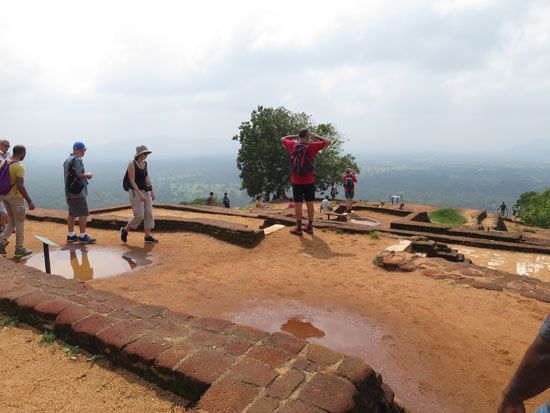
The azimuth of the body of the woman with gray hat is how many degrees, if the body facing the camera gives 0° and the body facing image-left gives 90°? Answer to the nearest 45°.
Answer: approximately 315°

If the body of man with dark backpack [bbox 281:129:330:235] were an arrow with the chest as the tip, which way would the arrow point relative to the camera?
away from the camera

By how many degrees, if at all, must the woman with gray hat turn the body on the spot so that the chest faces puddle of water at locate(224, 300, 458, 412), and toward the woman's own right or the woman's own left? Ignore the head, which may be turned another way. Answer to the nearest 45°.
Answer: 0° — they already face it

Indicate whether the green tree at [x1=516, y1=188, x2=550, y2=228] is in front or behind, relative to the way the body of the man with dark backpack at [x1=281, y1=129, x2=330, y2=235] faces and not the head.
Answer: in front

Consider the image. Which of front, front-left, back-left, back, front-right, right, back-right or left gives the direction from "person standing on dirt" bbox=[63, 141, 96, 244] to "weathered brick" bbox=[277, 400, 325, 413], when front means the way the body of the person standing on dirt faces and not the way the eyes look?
right

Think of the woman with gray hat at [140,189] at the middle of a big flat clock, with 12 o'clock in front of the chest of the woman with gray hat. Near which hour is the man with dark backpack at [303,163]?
The man with dark backpack is roughly at 11 o'clock from the woman with gray hat.

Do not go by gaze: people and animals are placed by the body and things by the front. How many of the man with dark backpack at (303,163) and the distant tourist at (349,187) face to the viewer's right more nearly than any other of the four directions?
0

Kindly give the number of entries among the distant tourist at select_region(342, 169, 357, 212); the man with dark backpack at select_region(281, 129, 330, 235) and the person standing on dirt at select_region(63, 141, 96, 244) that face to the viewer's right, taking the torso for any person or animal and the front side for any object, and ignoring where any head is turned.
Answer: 1

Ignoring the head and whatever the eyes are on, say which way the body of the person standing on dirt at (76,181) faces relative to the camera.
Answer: to the viewer's right

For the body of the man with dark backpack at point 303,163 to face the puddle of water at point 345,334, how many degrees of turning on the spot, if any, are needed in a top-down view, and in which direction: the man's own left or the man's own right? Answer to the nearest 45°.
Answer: approximately 180°

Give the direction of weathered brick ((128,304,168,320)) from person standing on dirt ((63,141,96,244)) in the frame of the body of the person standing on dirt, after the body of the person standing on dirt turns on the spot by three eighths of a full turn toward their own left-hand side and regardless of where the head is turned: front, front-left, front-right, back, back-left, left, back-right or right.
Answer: back-left

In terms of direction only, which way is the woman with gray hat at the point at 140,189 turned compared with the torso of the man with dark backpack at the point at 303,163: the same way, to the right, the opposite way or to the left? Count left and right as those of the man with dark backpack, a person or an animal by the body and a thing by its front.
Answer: to the right
